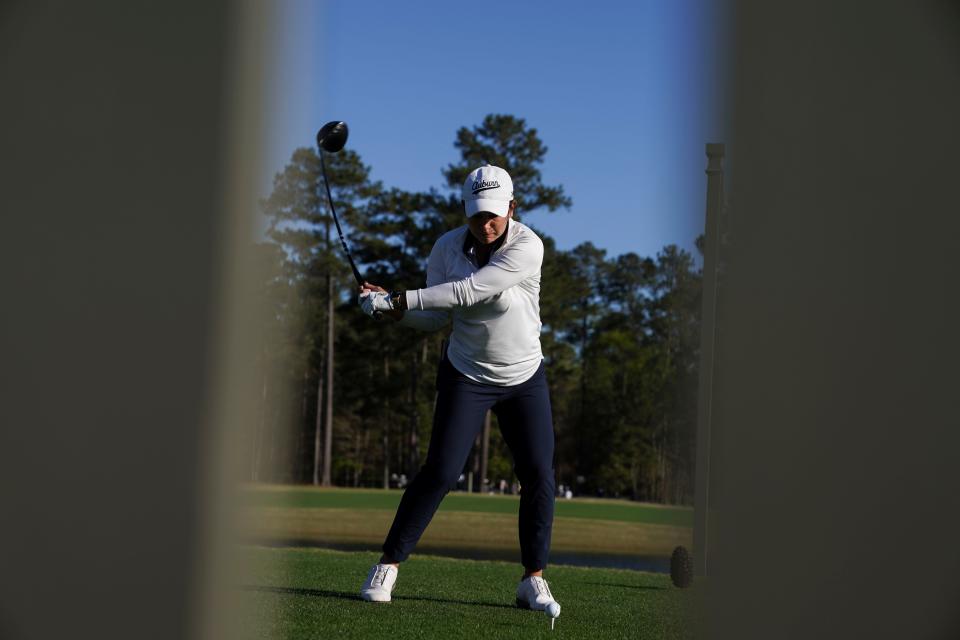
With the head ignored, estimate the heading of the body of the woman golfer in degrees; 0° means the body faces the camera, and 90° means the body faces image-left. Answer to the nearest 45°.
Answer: approximately 0°

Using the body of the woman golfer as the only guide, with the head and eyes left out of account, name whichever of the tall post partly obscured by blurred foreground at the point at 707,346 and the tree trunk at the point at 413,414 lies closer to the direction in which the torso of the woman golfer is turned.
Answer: the tall post partly obscured by blurred foreground

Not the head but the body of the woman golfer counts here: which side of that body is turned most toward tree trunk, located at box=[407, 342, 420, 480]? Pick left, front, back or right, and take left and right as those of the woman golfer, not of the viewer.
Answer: back
